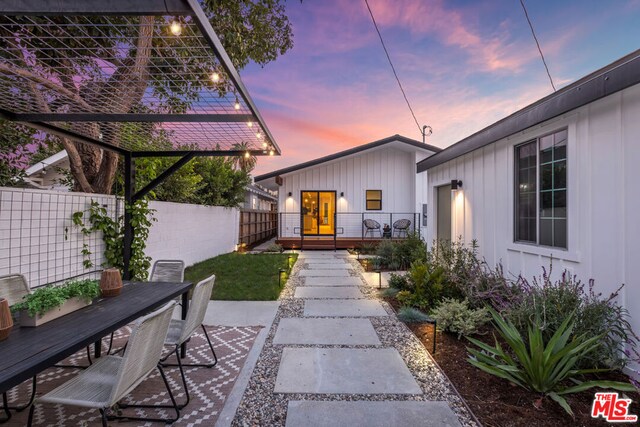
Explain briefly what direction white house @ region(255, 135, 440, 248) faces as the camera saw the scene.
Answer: facing the viewer

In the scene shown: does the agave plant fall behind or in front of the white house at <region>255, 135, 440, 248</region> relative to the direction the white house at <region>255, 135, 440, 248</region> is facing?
in front

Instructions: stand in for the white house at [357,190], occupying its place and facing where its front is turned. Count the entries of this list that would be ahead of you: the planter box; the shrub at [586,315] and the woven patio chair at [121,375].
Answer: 3

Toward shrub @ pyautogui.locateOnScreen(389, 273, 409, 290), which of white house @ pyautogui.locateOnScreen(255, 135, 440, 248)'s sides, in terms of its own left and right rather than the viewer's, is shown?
front

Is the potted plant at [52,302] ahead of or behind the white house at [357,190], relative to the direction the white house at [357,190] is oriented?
ahead

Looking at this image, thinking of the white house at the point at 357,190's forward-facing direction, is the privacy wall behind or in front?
in front

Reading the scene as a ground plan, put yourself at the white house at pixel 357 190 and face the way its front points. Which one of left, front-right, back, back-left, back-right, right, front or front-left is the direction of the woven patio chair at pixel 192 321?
front

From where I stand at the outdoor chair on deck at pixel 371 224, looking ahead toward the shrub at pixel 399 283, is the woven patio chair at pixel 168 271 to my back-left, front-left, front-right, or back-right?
front-right

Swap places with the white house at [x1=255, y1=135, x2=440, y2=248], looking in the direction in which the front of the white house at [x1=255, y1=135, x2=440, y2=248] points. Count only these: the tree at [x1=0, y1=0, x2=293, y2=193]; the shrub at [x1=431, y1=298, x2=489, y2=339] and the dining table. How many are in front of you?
3

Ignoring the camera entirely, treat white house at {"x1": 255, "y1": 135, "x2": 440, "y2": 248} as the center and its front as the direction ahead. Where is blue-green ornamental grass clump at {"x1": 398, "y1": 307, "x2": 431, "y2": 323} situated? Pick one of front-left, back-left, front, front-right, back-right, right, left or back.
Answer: front

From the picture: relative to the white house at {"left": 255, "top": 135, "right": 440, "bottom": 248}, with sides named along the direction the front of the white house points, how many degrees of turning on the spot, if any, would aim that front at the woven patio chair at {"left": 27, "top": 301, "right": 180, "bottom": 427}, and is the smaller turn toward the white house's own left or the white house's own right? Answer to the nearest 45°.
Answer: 0° — it already faces it

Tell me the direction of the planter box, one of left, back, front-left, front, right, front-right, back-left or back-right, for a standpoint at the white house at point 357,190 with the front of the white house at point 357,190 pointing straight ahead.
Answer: front

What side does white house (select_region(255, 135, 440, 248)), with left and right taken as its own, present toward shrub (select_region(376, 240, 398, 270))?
front
